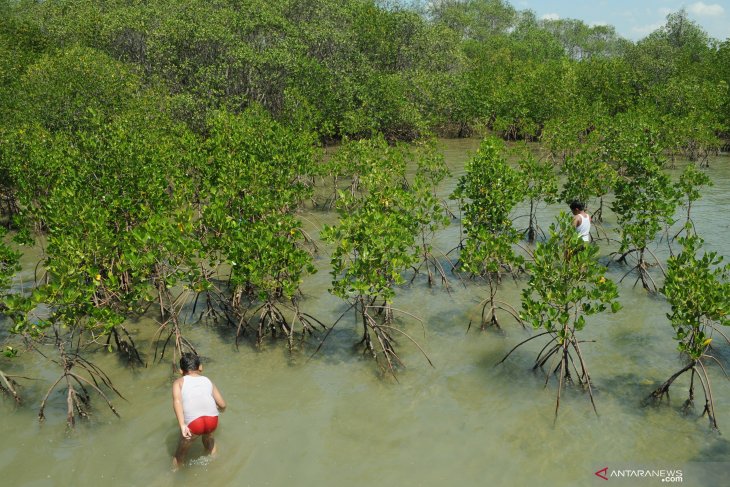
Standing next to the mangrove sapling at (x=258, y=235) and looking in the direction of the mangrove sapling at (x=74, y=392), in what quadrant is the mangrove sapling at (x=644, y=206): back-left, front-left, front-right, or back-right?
back-left

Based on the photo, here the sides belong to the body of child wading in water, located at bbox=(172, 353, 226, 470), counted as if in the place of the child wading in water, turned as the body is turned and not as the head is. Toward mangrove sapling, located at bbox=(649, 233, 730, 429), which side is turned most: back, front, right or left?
right

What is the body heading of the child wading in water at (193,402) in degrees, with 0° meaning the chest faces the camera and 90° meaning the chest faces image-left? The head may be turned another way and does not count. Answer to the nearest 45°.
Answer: approximately 180°

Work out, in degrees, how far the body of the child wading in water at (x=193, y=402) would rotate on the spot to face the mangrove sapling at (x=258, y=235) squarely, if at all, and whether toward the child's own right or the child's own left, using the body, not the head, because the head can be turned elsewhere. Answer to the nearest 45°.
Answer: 0° — they already face it

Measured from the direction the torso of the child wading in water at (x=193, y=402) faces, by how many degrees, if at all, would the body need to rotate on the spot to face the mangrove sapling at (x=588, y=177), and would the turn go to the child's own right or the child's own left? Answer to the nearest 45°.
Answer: approximately 45° to the child's own right

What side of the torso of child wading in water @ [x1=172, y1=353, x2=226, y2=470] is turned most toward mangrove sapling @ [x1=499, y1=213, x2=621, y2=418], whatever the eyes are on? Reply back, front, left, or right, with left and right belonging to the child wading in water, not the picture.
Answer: right
